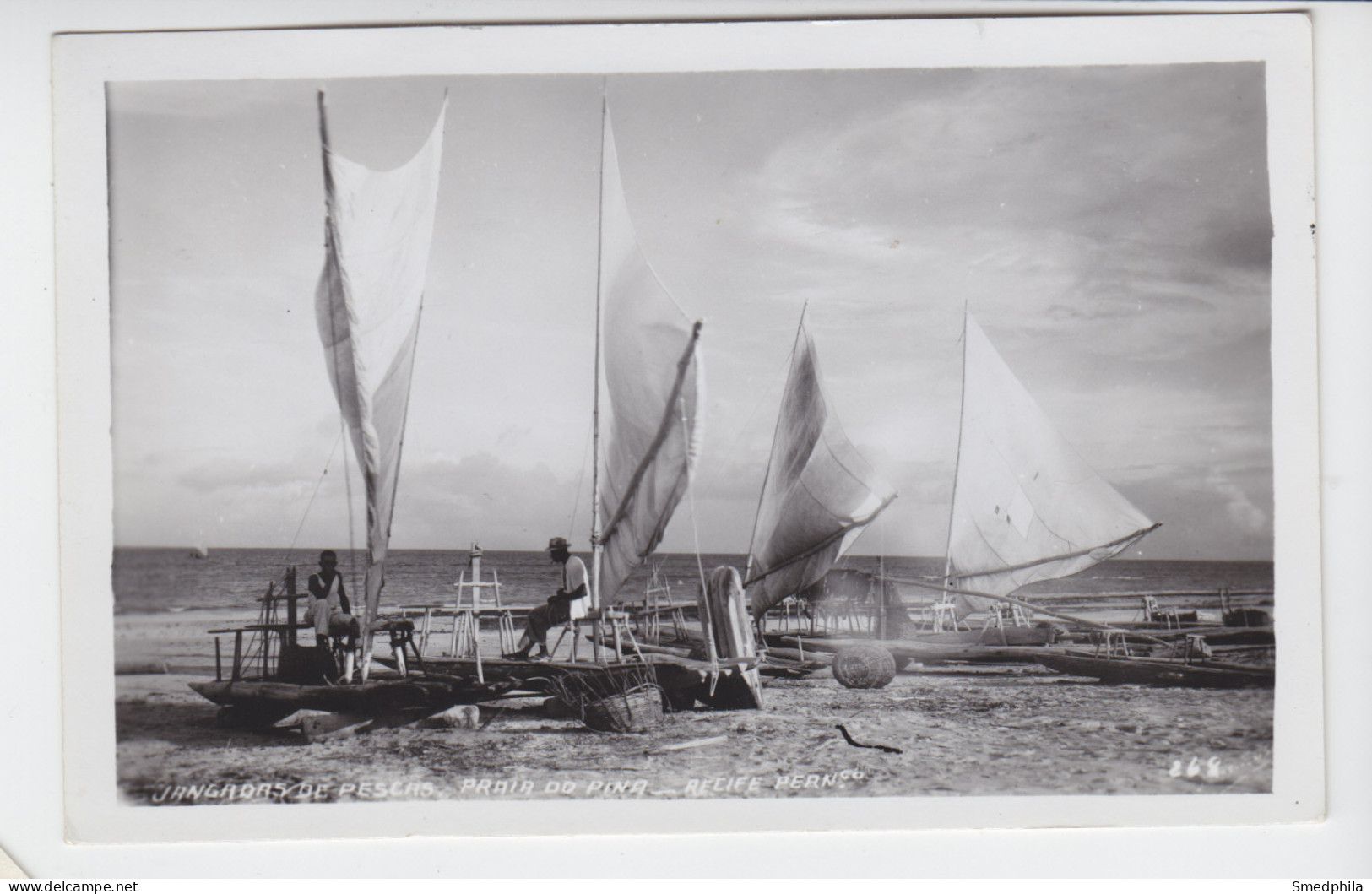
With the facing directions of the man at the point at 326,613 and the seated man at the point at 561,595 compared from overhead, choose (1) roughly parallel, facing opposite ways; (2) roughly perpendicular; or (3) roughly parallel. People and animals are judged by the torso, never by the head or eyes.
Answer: roughly perpendicular

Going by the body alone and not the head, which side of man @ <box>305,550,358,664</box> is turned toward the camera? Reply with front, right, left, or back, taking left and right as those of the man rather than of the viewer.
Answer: front

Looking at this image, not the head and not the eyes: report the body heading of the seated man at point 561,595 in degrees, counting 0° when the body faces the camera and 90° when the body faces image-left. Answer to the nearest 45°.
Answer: approximately 90°

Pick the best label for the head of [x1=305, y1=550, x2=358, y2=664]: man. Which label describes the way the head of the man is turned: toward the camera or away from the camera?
toward the camera

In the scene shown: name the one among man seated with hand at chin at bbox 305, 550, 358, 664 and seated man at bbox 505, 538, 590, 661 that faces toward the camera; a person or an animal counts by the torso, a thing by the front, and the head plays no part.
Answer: the man seated with hand at chin

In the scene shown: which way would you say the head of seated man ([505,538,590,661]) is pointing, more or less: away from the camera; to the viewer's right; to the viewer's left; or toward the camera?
to the viewer's left
